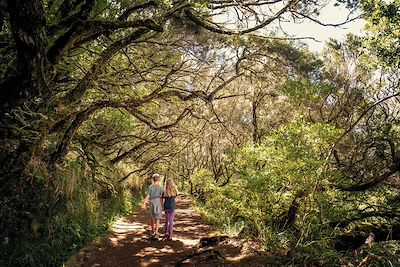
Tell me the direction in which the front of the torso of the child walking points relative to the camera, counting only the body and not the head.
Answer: away from the camera
